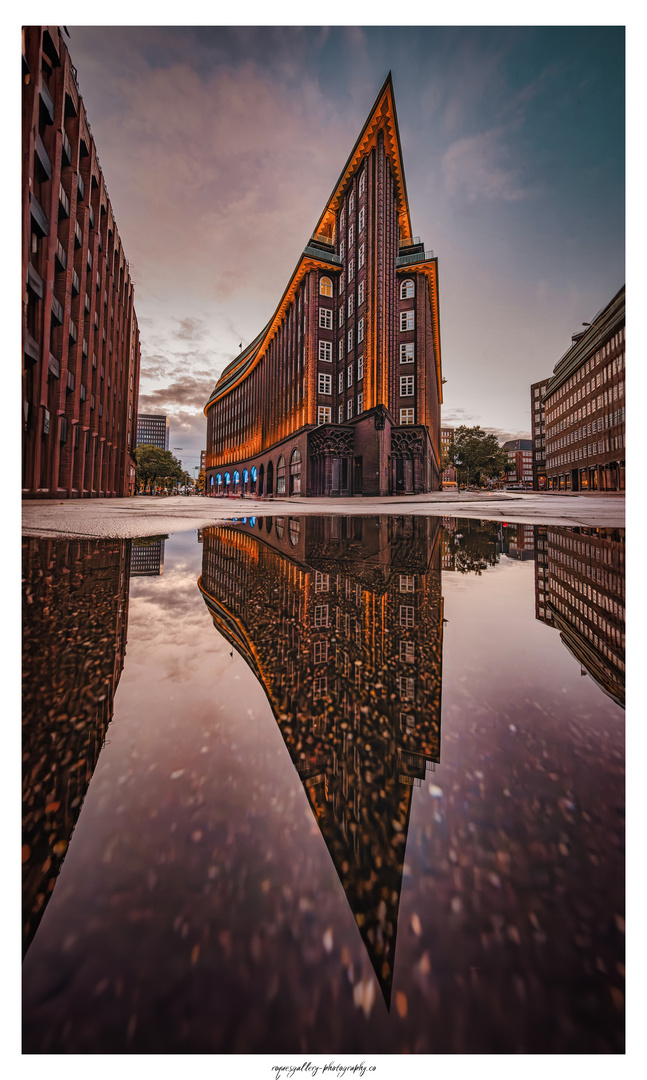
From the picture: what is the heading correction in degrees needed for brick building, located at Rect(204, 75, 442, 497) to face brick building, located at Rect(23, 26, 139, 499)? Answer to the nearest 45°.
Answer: approximately 45° to its right

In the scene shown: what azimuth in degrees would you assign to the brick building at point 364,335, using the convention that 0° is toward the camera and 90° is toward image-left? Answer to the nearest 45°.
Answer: approximately 0°
